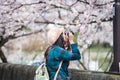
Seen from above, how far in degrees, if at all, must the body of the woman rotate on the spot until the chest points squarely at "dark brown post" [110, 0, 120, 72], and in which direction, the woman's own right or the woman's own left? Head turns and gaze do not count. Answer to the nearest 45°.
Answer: approximately 45° to the woman's own left

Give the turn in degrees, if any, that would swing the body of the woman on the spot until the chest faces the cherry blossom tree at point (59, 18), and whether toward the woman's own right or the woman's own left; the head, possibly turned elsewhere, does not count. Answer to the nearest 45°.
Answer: approximately 90° to the woman's own left

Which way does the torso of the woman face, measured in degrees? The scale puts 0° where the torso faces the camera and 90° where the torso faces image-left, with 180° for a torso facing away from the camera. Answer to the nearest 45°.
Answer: approximately 270°

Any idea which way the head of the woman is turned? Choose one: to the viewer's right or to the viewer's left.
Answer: to the viewer's right
